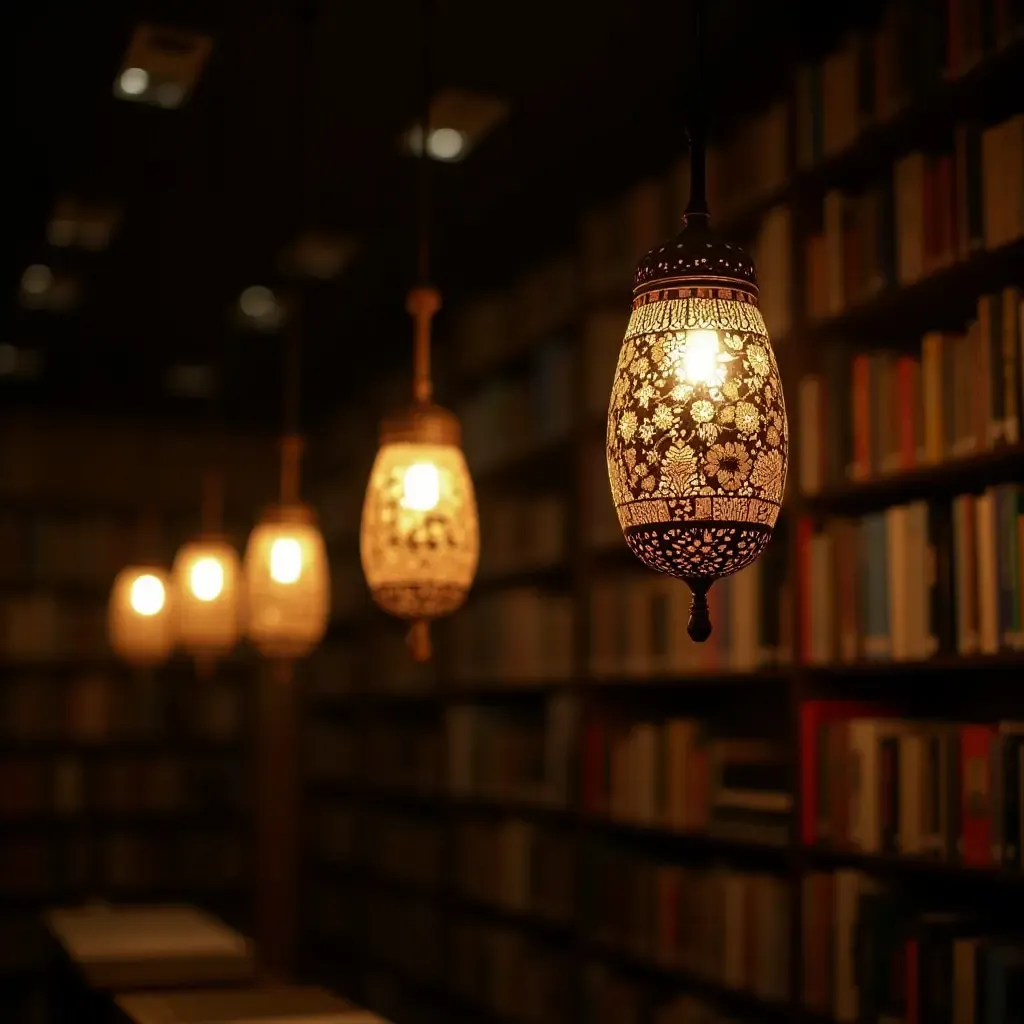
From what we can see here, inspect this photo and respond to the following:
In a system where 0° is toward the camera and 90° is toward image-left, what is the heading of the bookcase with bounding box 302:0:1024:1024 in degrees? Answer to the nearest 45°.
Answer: approximately 45°

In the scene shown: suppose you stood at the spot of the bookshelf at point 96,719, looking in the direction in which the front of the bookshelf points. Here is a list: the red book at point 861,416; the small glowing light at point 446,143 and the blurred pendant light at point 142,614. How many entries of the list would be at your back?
0

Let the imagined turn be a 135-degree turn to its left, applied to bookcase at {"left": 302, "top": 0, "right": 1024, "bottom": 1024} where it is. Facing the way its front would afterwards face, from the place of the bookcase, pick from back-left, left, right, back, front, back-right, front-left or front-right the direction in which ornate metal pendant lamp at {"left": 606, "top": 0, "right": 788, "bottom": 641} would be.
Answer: right

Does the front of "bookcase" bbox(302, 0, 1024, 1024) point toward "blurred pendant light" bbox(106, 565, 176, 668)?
no

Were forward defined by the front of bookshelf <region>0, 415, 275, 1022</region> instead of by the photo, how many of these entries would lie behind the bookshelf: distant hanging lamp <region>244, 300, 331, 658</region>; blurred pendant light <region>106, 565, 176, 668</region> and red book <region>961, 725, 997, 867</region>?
0

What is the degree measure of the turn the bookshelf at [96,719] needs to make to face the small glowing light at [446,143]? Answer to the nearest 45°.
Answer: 0° — it already faces it

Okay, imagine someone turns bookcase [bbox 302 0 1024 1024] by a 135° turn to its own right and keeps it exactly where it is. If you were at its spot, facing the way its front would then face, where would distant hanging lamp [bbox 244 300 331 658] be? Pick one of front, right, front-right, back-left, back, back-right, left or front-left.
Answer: left

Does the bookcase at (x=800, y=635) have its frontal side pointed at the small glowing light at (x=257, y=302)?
no
